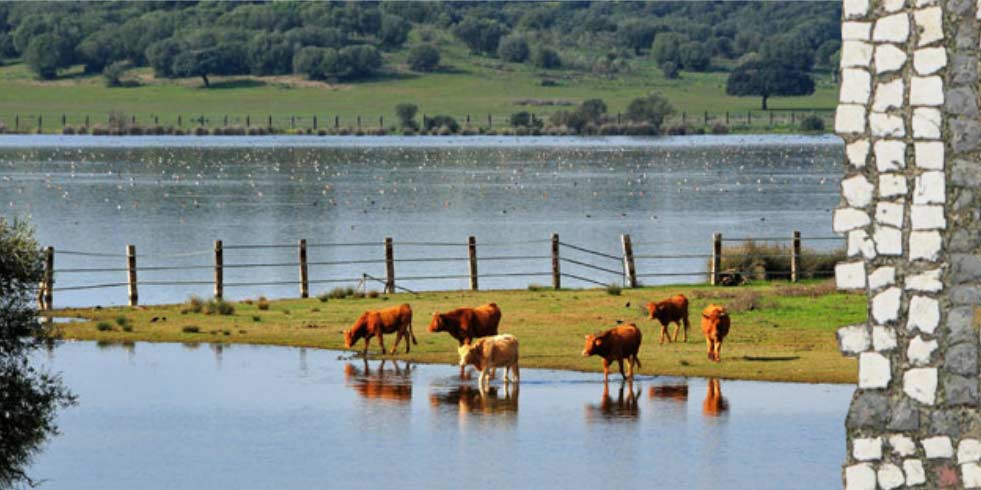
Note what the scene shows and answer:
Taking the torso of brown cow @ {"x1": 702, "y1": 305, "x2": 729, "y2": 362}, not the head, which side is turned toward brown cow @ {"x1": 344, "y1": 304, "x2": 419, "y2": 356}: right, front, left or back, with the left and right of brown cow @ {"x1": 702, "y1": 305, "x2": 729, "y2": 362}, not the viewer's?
right

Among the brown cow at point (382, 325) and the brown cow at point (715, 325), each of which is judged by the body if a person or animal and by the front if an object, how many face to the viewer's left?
1

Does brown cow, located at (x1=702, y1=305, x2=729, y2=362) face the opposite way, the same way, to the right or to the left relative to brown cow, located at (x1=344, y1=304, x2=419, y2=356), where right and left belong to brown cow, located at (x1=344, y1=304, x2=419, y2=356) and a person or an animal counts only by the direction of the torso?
to the left

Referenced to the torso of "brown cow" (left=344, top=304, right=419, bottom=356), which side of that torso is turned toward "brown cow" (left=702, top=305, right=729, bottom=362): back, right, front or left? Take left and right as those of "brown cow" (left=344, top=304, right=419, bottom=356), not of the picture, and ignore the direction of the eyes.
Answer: back

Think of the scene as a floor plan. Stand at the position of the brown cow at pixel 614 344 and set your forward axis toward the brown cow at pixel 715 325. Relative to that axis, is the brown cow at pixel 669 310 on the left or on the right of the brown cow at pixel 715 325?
left

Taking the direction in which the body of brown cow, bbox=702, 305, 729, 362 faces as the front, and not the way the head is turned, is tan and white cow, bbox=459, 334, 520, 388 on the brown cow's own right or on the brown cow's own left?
on the brown cow's own right

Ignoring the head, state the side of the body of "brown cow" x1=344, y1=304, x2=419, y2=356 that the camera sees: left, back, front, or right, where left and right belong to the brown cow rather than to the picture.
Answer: left

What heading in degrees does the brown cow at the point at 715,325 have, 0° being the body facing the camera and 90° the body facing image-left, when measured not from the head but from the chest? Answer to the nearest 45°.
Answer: approximately 0°

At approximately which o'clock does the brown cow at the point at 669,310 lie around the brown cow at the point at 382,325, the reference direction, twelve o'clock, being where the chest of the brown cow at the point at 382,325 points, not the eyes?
the brown cow at the point at 669,310 is roughly at 6 o'clock from the brown cow at the point at 382,325.

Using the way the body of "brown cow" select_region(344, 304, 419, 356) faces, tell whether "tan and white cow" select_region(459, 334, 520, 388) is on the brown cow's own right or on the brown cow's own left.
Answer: on the brown cow's own left
